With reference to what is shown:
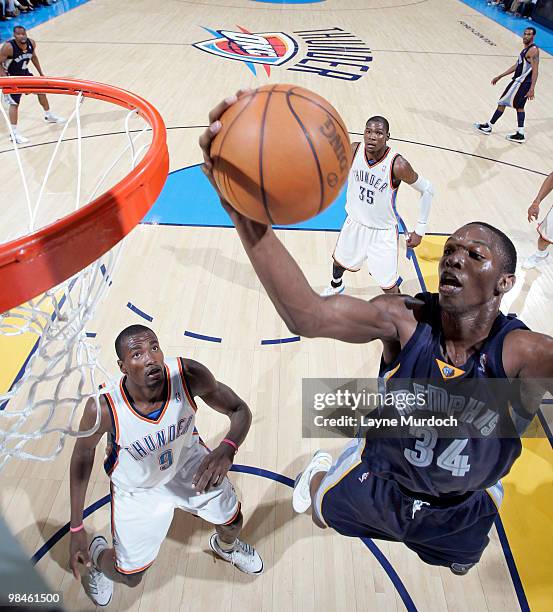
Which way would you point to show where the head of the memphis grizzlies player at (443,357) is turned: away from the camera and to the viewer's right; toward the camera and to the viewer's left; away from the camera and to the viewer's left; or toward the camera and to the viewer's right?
toward the camera and to the viewer's left

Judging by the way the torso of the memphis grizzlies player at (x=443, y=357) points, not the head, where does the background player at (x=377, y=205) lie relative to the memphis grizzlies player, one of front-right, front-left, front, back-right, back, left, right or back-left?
back

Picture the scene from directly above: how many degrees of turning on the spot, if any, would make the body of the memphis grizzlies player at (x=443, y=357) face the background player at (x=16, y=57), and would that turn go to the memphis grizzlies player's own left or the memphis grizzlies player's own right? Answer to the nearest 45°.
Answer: approximately 135° to the memphis grizzlies player's own right

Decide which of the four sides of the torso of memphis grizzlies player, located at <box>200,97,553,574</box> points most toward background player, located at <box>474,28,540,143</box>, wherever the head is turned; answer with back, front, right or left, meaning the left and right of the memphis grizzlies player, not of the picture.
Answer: back

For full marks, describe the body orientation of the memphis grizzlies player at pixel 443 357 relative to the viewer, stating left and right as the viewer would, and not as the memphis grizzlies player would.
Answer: facing the viewer

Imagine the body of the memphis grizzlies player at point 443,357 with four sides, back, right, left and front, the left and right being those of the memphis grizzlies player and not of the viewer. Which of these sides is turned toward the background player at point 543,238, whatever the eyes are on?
back
